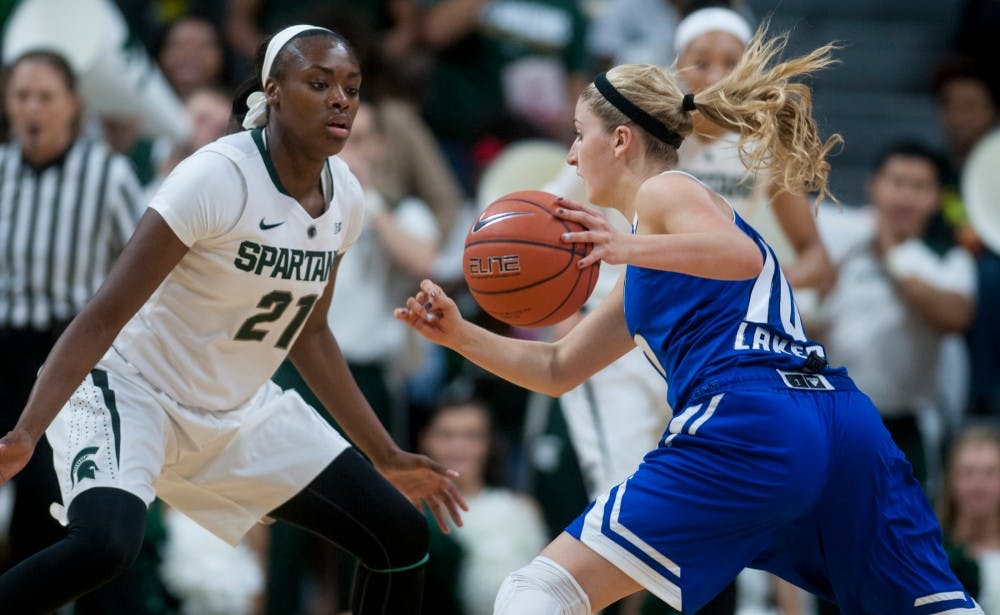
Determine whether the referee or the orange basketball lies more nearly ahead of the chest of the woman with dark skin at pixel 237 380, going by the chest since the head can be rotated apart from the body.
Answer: the orange basketball

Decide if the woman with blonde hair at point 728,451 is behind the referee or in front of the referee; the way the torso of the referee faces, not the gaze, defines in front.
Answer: in front

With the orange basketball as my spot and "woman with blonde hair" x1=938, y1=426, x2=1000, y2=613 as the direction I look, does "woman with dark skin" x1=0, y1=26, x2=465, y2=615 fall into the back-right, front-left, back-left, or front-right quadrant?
back-left

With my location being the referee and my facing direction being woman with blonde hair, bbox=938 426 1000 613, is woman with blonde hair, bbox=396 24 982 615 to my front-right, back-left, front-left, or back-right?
front-right

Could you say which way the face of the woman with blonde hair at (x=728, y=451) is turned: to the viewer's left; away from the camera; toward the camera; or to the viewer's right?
to the viewer's left

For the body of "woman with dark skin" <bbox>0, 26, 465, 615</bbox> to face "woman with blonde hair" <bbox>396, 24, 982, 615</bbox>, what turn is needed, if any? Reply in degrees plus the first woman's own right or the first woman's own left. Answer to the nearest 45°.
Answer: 0° — they already face them

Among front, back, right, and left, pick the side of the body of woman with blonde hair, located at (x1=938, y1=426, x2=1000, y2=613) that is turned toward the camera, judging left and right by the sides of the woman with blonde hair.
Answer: front

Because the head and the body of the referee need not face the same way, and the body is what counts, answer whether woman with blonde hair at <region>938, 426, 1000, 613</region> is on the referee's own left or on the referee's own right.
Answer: on the referee's own left

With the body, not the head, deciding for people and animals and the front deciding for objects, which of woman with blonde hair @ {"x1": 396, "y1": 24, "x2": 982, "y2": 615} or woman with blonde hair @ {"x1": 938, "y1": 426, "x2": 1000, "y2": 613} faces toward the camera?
woman with blonde hair @ {"x1": 938, "y1": 426, "x2": 1000, "y2": 613}

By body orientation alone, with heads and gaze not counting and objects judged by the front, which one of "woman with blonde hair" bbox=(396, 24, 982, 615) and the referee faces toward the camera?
the referee

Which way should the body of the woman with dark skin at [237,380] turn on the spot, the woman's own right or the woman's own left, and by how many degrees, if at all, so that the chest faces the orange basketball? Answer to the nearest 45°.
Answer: approximately 45° to the woman's own left

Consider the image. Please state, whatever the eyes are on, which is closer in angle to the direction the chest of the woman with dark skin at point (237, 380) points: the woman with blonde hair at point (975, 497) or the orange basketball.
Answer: the orange basketball

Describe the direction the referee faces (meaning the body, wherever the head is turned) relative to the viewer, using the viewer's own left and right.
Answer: facing the viewer

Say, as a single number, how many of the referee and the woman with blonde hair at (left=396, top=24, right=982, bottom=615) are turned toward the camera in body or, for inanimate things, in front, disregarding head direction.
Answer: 1

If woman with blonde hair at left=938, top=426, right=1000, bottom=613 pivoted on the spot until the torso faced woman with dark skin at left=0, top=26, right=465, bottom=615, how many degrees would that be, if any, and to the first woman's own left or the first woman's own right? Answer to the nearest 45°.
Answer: approximately 45° to the first woman's own right
